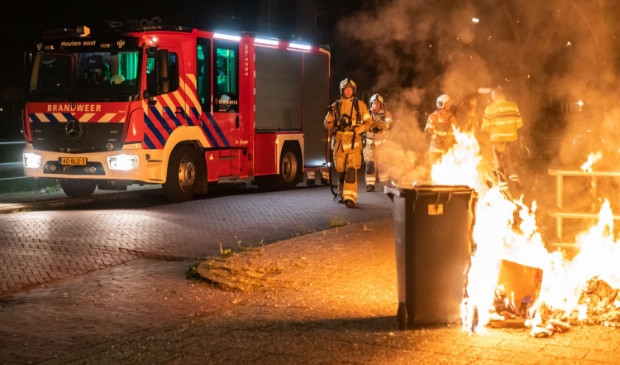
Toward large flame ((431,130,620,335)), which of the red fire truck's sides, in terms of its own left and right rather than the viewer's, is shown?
left

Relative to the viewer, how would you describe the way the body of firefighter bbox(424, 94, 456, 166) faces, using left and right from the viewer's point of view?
facing the viewer and to the right of the viewer

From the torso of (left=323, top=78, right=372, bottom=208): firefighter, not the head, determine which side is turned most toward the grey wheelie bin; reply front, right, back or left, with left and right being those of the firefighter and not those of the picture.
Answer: front

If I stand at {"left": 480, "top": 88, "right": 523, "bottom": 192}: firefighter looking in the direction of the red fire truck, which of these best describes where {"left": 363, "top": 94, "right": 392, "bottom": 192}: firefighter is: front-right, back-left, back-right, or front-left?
front-right

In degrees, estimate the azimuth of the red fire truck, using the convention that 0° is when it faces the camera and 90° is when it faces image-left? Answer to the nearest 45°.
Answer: approximately 45°

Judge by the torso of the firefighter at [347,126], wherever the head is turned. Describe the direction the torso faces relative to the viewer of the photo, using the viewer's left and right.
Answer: facing the viewer

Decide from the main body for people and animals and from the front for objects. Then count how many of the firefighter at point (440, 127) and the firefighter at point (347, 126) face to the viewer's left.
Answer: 0

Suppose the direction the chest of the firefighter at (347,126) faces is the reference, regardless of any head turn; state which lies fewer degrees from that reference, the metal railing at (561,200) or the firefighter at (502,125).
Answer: the metal railing

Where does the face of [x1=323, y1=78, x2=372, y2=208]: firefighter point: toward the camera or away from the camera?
toward the camera

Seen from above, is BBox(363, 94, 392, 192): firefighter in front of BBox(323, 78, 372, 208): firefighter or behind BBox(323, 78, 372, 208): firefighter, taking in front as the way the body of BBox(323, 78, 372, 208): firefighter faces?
behind

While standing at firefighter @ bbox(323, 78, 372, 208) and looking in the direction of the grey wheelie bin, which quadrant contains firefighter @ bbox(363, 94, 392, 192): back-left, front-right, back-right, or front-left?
back-left

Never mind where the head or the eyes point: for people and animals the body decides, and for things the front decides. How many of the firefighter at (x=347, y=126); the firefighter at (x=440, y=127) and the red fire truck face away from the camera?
0

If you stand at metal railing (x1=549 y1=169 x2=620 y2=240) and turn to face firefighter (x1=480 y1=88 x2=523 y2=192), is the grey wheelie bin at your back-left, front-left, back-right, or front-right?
back-left

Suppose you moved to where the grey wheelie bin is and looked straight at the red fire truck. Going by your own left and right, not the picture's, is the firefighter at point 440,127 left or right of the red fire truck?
right
